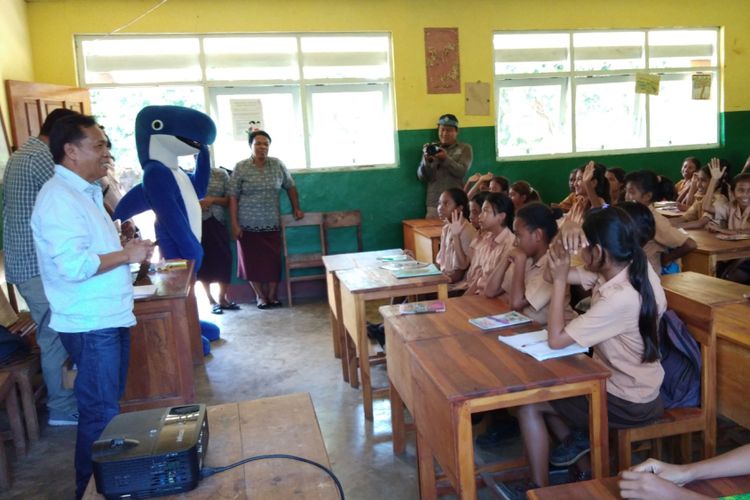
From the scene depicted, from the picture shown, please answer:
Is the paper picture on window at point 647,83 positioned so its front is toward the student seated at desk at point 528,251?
yes

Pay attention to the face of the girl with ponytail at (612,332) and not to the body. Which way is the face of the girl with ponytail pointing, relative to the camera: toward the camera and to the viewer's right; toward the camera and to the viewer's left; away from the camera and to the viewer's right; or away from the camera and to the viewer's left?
away from the camera and to the viewer's left

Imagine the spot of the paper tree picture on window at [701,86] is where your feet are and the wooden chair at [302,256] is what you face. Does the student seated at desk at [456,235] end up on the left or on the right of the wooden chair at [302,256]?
left

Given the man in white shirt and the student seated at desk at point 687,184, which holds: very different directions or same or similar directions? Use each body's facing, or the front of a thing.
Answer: very different directions

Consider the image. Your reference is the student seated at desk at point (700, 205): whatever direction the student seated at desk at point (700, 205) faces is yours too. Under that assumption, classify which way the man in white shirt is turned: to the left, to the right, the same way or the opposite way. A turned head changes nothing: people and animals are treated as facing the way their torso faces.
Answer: the opposite way

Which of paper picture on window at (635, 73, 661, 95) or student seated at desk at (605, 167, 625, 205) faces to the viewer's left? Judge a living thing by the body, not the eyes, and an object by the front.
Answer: the student seated at desk

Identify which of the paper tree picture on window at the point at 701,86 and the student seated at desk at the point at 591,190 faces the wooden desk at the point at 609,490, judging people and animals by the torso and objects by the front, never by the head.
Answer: the paper tree picture on window

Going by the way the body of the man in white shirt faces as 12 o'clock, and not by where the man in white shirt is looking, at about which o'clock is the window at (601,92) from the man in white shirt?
The window is roughly at 11 o'clock from the man in white shirt.

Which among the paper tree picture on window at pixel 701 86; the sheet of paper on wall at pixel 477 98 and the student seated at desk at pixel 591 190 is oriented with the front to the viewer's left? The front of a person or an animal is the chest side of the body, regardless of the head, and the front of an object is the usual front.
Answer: the student seated at desk

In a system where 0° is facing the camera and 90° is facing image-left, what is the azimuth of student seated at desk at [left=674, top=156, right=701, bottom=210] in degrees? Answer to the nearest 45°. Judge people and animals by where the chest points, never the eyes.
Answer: approximately 45°

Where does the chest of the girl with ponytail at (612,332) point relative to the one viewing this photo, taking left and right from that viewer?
facing to the left of the viewer

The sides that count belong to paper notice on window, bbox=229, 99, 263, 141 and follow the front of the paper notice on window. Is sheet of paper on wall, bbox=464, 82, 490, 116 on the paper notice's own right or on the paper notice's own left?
on the paper notice's own left

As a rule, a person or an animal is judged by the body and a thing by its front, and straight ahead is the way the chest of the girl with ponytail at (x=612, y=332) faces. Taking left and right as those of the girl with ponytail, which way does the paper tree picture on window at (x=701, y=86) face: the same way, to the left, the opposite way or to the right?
to the left

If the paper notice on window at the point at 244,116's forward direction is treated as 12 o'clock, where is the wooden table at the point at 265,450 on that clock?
The wooden table is roughly at 12 o'clock from the paper notice on window.

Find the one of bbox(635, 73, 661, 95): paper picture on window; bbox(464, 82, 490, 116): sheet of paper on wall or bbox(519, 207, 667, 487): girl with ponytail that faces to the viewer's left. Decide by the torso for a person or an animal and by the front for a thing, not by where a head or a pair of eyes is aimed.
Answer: the girl with ponytail

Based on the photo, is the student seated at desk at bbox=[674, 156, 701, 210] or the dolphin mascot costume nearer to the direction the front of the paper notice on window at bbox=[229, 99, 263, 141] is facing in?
the dolphin mascot costume

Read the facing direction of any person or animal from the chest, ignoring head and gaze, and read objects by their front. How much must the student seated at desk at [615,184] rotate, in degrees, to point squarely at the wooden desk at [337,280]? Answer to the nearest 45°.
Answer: approximately 45° to their left
